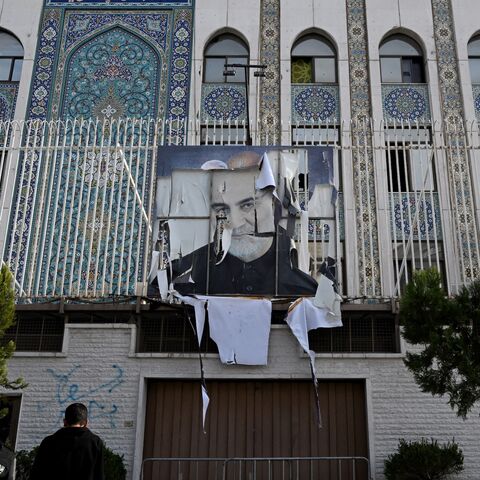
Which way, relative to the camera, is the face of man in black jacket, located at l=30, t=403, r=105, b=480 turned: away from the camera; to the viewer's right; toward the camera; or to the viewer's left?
away from the camera

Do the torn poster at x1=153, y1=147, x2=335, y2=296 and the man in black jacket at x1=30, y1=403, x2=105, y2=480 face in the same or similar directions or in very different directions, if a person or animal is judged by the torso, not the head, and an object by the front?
very different directions

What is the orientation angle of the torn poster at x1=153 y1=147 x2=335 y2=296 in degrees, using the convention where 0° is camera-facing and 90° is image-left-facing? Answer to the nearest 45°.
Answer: approximately 0°

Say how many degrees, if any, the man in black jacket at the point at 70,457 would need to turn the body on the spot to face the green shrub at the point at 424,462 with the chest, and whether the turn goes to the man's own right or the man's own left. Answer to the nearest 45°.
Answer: approximately 45° to the man's own right

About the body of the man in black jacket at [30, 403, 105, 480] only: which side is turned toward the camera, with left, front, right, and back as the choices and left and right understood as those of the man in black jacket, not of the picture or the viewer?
back

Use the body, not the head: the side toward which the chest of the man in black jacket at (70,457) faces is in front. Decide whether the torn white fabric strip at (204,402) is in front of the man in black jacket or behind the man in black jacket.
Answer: in front

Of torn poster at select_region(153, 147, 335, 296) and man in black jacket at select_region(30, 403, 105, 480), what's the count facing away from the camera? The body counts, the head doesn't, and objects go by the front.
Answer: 1
